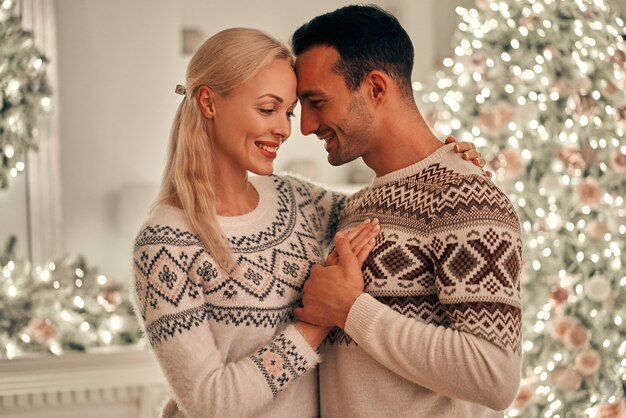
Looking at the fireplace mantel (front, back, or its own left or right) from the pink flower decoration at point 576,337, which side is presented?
left

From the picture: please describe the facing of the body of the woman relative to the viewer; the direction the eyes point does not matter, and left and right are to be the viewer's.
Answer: facing the viewer and to the right of the viewer

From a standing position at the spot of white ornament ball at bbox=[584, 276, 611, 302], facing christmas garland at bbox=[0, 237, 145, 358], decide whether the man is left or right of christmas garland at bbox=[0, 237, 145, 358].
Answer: left

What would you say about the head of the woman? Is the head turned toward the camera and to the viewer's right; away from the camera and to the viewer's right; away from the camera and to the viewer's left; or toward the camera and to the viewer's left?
toward the camera and to the viewer's right

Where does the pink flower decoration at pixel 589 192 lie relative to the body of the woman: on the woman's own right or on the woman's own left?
on the woman's own left

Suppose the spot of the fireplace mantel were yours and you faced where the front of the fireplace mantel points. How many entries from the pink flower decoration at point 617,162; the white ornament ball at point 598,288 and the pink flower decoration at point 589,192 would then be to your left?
3

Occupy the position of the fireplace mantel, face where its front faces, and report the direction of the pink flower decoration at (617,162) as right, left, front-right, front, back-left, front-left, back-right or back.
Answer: left

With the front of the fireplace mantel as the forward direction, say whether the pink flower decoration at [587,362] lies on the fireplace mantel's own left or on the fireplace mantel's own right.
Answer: on the fireplace mantel's own left

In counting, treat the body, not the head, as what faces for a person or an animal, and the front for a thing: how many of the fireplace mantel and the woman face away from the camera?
0

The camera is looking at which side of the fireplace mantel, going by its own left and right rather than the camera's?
front

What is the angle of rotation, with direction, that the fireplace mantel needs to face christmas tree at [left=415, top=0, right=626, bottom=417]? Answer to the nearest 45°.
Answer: approximately 90° to its left
